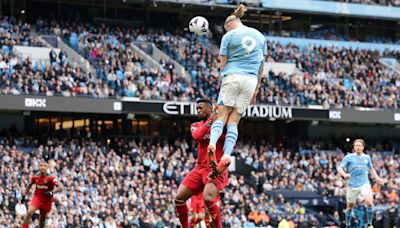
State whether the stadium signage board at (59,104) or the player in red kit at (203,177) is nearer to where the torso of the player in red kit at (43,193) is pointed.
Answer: the player in red kit

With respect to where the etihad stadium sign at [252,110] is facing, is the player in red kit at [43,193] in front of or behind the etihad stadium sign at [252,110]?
in front

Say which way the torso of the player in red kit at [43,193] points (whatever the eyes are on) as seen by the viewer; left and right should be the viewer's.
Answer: facing the viewer

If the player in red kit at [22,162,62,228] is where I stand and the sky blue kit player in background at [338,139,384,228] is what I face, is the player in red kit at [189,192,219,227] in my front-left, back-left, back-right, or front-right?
front-right

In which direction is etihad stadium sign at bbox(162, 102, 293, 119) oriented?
toward the camera

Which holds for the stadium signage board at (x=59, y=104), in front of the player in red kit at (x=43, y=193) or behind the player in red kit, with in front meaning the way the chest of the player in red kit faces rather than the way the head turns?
behind

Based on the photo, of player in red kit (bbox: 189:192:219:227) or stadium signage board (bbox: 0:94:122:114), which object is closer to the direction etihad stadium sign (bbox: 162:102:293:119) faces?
the player in red kit

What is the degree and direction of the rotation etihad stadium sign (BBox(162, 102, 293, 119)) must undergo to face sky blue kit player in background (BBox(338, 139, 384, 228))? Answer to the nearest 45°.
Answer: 0° — it already faces them

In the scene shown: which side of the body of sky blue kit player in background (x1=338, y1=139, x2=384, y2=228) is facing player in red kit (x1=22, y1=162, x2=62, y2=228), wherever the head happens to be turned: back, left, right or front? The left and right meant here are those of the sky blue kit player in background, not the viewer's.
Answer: right

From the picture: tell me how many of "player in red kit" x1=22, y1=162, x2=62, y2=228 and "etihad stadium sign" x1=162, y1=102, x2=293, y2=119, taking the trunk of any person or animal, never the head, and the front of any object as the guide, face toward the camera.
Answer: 2

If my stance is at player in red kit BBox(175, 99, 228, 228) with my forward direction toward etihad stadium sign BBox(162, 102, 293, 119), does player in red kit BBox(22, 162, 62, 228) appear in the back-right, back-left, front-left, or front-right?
front-left

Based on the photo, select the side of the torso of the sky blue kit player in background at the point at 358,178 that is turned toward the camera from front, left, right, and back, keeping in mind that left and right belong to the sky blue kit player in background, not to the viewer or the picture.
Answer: front

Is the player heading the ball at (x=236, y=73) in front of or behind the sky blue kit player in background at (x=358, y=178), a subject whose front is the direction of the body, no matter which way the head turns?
in front

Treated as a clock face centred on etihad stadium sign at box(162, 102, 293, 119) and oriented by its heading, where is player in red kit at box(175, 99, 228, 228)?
The player in red kit is roughly at 12 o'clock from the etihad stadium sign.
